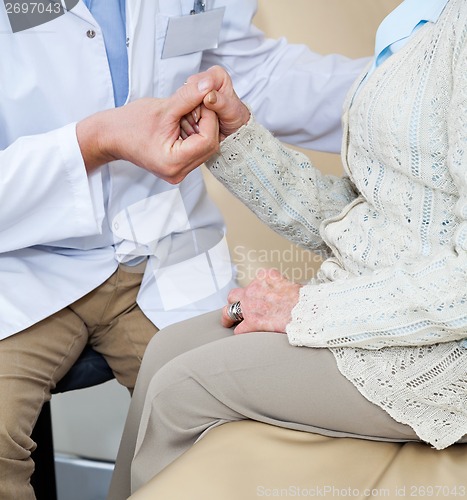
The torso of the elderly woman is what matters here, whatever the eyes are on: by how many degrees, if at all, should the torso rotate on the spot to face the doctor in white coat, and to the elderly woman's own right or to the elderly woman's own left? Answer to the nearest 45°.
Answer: approximately 45° to the elderly woman's own right

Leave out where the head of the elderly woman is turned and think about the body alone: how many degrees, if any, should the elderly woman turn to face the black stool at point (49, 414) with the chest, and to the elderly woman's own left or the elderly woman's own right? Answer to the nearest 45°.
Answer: approximately 45° to the elderly woman's own right

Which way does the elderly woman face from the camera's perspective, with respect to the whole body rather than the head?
to the viewer's left

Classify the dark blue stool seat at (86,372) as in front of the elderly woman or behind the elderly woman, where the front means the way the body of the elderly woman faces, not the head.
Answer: in front
